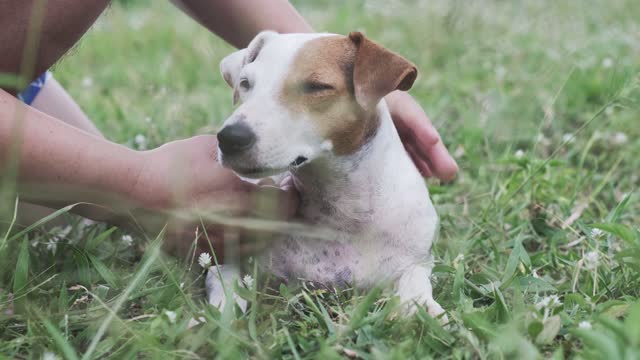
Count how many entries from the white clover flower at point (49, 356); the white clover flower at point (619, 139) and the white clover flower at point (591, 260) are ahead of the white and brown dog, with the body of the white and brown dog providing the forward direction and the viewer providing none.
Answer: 1

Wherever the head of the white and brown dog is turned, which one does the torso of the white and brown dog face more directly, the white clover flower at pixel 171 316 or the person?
the white clover flower

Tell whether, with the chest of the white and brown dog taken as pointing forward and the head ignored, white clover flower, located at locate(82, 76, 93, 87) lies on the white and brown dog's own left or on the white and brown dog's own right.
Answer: on the white and brown dog's own right

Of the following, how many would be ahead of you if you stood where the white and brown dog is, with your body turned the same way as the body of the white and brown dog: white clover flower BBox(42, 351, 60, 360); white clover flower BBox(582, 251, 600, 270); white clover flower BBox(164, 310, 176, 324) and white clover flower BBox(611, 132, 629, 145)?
2

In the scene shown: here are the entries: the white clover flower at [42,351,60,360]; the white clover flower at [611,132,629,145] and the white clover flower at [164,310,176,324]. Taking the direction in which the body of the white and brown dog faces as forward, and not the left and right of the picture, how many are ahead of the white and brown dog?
2

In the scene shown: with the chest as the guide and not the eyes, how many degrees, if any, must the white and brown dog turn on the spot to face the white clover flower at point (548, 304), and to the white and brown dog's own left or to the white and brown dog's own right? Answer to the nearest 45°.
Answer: approximately 90° to the white and brown dog's own left

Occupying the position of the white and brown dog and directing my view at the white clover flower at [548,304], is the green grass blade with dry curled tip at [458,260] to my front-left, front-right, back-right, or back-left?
front-left

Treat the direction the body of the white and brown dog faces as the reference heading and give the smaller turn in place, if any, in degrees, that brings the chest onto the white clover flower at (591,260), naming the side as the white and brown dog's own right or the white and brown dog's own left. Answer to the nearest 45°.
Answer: approximately 135° to the white and brown dog's own left

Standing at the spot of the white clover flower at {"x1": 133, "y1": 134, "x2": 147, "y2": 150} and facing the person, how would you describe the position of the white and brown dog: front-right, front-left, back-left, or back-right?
front-left

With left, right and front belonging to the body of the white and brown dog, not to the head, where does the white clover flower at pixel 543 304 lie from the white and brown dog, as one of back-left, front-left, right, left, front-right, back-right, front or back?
left

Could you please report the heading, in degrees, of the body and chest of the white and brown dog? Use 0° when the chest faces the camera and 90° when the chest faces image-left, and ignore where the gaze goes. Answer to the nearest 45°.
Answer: approximately 45°
